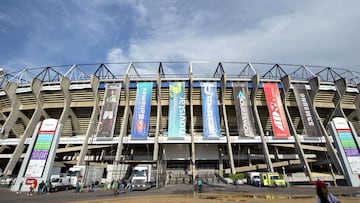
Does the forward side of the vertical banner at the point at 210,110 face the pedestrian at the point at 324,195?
yes

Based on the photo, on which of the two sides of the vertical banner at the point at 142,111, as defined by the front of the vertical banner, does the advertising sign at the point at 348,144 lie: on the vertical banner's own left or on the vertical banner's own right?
on the vertical banner's own left

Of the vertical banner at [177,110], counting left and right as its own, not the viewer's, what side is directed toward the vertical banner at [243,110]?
left

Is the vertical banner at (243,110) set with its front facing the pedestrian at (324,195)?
yes

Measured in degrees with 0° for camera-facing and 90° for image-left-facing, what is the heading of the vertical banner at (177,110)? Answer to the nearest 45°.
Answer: approximately 0°

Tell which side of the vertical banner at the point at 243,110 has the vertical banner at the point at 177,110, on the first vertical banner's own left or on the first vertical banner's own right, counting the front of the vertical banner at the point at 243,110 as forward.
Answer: on the first vertical banner's own right

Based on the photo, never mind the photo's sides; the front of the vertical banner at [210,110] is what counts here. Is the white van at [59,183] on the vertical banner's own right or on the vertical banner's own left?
on the vertical banner's own right
